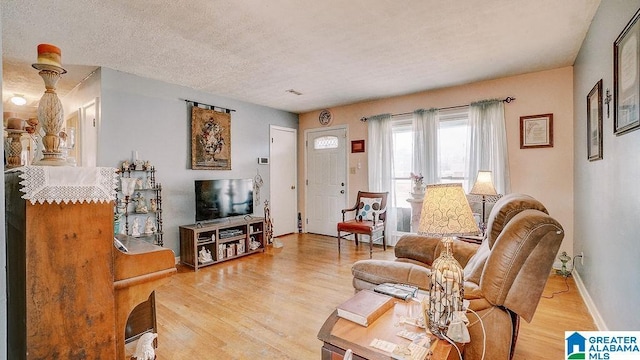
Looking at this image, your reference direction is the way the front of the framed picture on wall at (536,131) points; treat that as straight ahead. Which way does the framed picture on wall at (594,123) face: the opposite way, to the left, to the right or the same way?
to the right

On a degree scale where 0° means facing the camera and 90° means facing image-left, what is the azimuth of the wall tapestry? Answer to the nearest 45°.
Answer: approximately 315°

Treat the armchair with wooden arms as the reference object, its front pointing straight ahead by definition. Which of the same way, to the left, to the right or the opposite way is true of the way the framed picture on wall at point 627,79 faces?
to the right

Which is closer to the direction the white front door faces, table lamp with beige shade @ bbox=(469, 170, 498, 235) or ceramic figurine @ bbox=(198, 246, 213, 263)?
the ceramic figurine

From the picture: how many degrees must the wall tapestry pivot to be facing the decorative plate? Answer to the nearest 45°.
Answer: approximately 45° to its left

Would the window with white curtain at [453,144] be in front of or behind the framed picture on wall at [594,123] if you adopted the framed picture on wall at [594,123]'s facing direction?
in front

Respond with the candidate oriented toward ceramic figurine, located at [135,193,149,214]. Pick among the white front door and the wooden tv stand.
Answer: the white front door

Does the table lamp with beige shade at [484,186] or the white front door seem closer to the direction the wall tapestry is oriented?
the table lamp with beige shade

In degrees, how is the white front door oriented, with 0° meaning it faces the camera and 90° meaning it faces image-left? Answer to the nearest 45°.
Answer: approximately 45°

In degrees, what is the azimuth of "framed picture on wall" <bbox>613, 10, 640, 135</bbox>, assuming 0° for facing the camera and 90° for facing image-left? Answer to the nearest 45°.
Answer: approximately 90°

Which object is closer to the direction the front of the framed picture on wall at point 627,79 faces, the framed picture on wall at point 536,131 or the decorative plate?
the decorative plate

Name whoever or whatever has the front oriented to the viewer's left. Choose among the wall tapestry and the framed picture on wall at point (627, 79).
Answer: the framed picture on wall

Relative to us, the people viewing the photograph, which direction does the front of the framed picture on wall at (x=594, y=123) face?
facing to the left of the viewer

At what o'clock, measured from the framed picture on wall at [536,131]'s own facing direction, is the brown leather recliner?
The brown leather recliner is roughly at 12 o'clock from the framed picture on wall.
